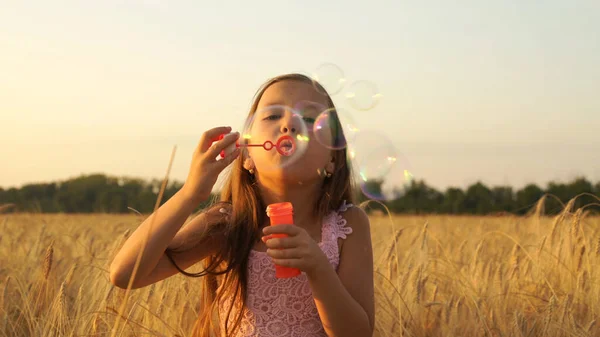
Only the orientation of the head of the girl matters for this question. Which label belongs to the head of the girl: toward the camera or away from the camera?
toward the camera

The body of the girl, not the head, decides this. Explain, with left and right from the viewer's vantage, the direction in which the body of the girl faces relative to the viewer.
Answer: facing the viewer
